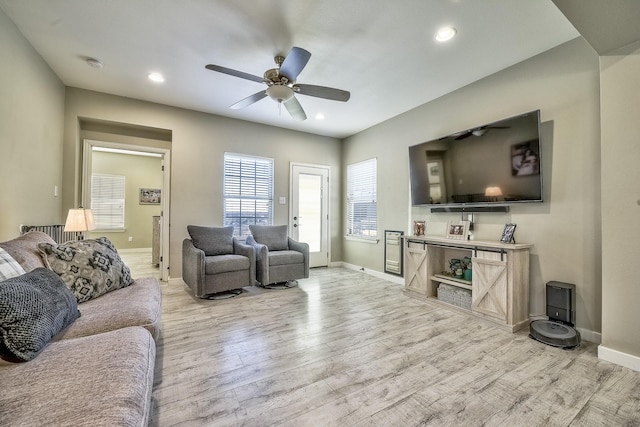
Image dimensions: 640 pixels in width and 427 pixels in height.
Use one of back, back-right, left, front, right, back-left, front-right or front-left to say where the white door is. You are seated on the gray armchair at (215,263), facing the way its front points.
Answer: left

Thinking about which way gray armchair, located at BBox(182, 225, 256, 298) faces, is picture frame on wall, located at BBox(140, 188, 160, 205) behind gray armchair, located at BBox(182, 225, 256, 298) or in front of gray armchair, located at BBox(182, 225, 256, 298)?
behind

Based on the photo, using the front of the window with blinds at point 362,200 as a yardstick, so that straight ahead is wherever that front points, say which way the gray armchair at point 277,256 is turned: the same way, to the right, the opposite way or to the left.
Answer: to the left

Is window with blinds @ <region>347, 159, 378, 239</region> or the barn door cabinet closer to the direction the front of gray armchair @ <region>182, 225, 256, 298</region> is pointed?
the barn door cabinet

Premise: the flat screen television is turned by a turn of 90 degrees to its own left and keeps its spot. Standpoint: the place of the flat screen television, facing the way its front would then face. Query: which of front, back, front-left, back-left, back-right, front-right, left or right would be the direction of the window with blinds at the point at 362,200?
back

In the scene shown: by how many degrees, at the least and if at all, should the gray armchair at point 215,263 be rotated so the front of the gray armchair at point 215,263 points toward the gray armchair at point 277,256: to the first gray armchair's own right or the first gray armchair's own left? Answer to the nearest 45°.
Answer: approximately 45° to the first gray armchair's own left

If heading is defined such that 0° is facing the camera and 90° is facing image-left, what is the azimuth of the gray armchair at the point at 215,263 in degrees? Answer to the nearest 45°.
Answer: approximately 315°

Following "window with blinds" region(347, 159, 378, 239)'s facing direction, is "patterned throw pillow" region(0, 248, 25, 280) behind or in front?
in front

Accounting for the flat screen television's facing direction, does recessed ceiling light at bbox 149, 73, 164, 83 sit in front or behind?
in front

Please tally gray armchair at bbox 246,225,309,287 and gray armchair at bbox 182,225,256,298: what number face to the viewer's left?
0

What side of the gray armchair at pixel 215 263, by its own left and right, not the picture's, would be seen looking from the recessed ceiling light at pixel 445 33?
front

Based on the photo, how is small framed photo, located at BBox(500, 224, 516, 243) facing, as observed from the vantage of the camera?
facing the viewer and to the left of the viewer

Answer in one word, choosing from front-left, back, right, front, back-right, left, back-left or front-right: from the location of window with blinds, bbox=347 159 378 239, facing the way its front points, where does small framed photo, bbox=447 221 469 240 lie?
left

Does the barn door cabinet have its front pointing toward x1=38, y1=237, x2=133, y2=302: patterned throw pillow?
yes

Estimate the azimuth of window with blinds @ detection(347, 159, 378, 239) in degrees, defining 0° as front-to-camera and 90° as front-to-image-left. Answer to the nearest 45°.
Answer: approximately 45°
